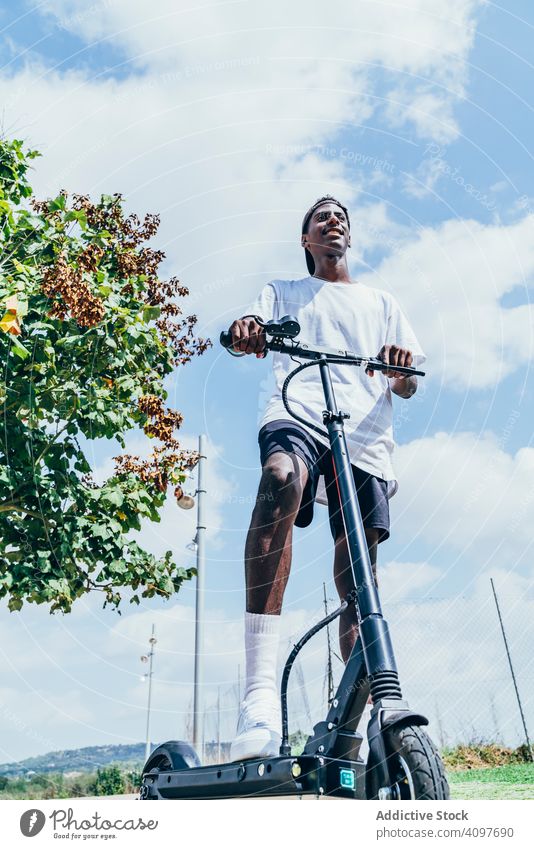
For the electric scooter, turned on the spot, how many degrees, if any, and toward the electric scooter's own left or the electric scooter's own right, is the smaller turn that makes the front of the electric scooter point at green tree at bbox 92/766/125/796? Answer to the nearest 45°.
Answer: approximately 180°

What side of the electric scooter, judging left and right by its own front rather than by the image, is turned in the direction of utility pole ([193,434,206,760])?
back

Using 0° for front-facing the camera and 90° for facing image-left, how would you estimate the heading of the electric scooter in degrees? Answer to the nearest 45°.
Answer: approximately 315°
